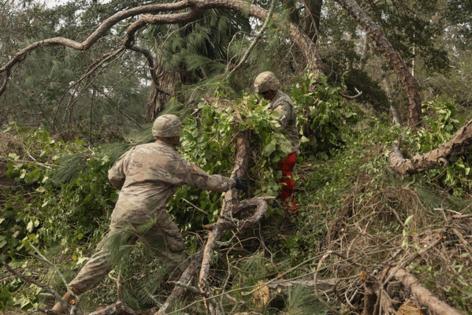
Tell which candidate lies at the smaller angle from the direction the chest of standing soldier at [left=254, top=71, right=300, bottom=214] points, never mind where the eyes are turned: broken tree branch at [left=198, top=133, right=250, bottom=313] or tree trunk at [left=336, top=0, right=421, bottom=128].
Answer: the broken tree branch

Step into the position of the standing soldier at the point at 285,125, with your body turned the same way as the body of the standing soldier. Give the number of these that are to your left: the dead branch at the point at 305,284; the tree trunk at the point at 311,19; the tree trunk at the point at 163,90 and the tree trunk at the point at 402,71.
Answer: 1

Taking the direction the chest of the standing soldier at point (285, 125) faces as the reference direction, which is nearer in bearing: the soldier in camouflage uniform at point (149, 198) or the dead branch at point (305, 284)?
the soldier in camouflage uniform

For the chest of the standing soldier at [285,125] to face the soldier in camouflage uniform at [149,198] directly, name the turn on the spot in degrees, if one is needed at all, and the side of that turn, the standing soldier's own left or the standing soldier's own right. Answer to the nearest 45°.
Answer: approximately 45° to the standing soldier's own left

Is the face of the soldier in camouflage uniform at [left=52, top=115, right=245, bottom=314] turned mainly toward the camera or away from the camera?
away from the camera

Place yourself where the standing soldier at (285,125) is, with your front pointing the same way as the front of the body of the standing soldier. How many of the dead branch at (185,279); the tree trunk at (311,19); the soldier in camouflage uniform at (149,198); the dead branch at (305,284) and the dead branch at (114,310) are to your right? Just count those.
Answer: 1

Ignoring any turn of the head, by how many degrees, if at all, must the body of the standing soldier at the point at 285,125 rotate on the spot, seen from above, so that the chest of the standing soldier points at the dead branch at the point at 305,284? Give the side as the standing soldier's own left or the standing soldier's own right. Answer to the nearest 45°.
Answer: approximately 90° to the standing soldier's own left

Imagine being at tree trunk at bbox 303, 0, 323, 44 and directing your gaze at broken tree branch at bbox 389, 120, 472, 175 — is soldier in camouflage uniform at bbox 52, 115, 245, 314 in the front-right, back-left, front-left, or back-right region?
front-right

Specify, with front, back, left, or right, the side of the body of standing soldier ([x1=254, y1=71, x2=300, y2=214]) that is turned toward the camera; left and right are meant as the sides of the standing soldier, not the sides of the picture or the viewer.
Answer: left

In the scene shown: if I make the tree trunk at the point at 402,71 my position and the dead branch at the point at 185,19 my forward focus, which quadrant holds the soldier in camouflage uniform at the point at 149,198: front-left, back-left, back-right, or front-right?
front-left
